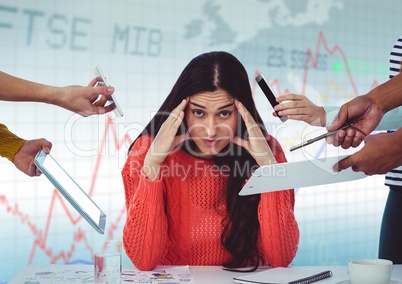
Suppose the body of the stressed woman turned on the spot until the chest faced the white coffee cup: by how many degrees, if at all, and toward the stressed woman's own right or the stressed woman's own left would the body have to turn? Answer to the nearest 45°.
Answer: approximately 45° to the stressed woman's own left

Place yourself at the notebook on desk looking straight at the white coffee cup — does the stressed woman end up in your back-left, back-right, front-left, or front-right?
back-left

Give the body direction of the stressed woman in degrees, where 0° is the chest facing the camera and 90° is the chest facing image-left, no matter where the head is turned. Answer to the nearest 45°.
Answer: approximately 0°

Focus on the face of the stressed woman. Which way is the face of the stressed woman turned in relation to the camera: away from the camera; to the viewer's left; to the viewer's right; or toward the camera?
toward the camera
